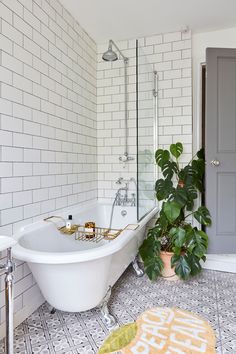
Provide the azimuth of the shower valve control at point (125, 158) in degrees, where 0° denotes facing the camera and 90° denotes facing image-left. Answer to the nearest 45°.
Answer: approximately 0°

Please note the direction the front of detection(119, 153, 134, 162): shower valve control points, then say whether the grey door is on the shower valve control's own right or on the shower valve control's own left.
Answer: on the shower valve control's own left

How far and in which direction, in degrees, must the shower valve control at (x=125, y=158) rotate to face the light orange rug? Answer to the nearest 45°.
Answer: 0° — it already faces it

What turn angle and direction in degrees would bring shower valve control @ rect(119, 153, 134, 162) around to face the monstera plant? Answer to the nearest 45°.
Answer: approximately 45° to its left
